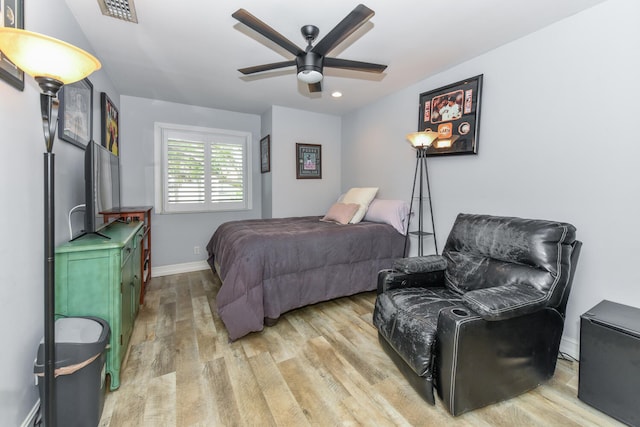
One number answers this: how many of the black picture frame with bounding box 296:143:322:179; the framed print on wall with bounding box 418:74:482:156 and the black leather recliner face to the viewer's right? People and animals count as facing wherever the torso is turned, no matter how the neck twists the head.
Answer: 0

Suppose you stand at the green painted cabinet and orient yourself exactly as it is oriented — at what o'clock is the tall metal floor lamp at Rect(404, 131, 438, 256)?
The tall metal floor lamp is roughly at 12 o'clock from the green painted cabinet.

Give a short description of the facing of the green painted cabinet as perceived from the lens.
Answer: facing to the right of the viewer

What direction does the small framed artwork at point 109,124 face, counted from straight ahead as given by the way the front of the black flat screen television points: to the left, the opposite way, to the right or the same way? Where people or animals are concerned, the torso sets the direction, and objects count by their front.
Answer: the same way

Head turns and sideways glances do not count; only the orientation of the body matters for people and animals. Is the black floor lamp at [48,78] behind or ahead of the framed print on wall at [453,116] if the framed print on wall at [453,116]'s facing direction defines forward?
ahead

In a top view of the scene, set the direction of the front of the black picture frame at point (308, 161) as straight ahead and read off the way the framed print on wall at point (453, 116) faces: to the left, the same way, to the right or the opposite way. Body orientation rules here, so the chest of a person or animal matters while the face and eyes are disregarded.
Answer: to the right

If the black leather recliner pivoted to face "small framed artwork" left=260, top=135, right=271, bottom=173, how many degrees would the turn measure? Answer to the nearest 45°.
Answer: approximately 90° to its right

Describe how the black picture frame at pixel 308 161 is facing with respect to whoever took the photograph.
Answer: facing the viewer

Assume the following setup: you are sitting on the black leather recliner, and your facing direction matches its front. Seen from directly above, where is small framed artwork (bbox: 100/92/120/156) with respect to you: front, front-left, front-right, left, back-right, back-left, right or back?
front-right

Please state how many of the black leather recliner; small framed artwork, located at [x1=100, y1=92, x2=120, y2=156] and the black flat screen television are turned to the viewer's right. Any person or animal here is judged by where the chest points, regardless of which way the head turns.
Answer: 2

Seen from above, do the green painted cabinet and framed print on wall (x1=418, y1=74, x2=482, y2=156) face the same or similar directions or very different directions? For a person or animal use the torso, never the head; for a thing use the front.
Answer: very different directions

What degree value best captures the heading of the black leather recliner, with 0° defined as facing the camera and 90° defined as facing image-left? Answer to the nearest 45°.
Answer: approximately 45°

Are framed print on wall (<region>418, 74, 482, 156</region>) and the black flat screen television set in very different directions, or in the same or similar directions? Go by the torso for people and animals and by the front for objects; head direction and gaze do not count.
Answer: very different directions

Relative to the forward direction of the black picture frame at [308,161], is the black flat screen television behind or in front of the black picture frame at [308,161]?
in front

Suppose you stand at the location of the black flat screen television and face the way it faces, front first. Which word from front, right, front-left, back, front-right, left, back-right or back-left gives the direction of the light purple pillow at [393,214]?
front

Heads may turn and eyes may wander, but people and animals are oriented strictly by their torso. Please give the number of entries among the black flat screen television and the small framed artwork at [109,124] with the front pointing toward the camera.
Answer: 0

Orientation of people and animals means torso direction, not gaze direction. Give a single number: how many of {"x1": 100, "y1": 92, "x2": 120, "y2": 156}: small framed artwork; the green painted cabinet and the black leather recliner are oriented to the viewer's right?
2

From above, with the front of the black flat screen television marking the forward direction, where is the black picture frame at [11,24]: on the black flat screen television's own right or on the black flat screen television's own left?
on the black flat screen television's own right
